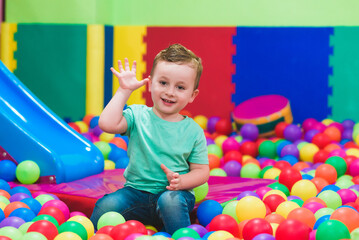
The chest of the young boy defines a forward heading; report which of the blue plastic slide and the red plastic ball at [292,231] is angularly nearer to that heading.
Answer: the red plastic ball

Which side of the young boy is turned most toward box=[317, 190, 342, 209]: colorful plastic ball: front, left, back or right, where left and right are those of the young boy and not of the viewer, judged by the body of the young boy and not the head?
left

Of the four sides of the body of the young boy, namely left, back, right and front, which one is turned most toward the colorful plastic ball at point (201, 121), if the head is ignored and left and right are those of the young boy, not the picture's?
back

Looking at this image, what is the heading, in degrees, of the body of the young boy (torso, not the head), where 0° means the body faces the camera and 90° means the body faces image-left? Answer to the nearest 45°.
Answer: approximately 0°

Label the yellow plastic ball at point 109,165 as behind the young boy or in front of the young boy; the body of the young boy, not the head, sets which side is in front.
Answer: behind

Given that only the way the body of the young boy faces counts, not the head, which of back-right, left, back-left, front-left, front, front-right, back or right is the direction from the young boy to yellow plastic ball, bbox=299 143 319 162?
back-left

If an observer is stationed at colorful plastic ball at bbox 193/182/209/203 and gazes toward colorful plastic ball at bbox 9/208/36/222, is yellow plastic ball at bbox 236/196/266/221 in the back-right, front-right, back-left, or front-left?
back-left

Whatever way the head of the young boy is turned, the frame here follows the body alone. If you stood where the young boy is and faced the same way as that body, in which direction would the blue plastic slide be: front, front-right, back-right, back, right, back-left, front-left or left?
back-right
